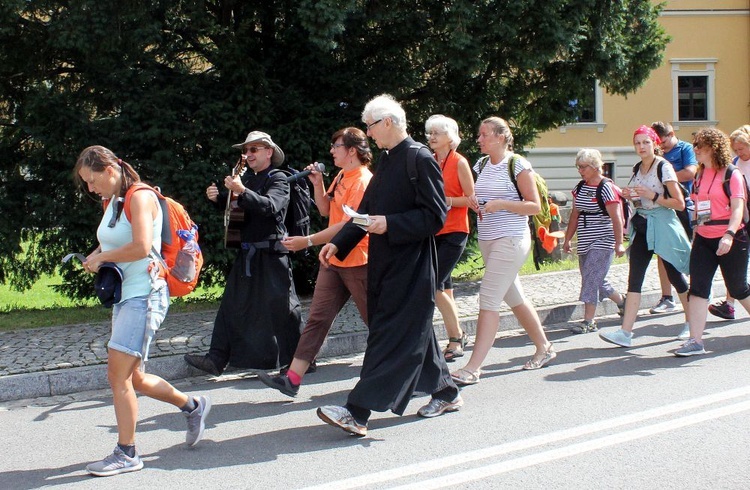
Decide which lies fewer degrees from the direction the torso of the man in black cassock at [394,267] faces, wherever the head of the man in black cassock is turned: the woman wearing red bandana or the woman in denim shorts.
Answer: the woman in denim shorts

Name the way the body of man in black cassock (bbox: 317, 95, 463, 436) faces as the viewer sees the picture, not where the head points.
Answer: to the viewer's left

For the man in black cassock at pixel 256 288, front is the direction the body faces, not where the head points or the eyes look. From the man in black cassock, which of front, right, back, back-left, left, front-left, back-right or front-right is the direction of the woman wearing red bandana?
back-left

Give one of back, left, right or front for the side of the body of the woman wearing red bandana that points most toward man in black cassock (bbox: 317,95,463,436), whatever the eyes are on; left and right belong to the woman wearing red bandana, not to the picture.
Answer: front

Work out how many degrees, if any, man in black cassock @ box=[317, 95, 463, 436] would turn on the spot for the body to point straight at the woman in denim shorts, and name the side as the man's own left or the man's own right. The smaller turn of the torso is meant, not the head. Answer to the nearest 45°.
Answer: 0° — they already face them

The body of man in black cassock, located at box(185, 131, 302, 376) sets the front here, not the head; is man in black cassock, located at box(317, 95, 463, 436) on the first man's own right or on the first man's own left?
on the first man's own left

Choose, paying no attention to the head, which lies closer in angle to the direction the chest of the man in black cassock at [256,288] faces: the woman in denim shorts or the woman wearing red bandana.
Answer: the woman in denim shorts

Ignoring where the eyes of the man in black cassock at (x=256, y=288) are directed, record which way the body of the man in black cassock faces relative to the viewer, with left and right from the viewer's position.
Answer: facing the viewer and to the left of the viewer

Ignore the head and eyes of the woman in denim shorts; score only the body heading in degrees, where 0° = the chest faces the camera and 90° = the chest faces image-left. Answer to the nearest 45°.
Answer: approximately 90°

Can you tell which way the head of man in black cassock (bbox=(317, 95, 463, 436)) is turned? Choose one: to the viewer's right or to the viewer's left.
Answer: to the viewer's left

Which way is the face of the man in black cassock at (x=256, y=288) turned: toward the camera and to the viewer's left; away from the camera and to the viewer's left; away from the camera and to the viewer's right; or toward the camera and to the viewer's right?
toward the camera and to the viewer's left

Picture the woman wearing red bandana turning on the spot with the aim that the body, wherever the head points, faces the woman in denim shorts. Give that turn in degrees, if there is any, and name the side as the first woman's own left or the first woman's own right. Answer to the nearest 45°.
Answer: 0° — they already face them

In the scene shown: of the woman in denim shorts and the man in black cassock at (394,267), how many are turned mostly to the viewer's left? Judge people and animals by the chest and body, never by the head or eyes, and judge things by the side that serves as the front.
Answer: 2

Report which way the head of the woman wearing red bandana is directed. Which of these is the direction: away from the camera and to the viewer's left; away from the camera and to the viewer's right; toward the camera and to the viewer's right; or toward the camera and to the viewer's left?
toward the camera and to the viewer's left

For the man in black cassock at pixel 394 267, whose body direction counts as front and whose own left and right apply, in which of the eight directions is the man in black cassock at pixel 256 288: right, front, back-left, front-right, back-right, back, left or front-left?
front-right
